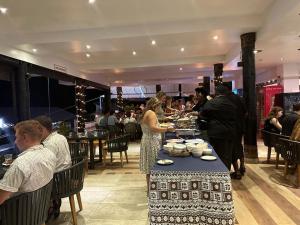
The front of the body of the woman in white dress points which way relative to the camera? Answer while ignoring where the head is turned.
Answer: to the viewer's right

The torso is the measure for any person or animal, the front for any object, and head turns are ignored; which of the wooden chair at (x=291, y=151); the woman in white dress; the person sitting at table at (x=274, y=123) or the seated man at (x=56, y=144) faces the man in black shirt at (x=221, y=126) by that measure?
the woman in white dress

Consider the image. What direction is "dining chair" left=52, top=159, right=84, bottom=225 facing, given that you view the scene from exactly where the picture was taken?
facing away from the viewer and to the left of the viewer

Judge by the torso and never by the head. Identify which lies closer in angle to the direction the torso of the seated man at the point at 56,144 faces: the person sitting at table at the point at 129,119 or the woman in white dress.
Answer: the person sitting at table

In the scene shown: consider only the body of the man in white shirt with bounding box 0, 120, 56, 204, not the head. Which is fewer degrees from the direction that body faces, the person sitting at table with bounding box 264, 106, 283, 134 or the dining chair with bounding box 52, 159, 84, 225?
the dining chair

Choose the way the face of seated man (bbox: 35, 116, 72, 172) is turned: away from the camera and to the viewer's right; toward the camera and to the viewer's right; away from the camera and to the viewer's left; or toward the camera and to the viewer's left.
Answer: away from the camera and to the viewer's left

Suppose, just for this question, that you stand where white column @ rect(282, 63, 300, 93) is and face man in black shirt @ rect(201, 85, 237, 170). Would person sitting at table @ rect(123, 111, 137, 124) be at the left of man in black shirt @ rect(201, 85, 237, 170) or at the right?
right
